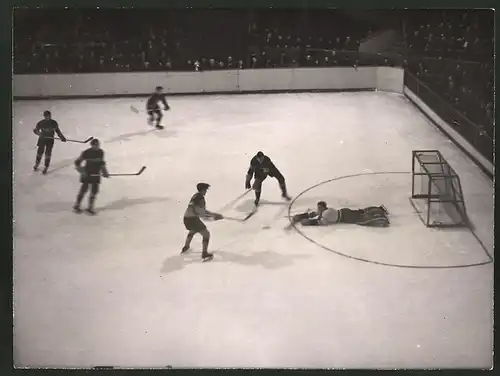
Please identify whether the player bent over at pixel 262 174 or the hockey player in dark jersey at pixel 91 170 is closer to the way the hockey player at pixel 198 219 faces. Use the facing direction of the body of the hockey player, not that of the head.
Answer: the player bent over

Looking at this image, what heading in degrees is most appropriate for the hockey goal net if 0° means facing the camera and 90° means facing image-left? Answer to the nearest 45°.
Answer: approximately 90°

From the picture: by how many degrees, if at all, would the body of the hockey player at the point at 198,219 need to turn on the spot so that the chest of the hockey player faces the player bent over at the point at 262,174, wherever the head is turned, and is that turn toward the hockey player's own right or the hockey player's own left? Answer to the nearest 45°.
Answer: approximately 45° to the hockey player's own left

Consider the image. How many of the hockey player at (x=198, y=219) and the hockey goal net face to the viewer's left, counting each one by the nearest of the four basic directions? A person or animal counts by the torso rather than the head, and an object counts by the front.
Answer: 1

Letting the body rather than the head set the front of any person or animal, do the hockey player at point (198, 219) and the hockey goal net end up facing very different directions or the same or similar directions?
very different directions

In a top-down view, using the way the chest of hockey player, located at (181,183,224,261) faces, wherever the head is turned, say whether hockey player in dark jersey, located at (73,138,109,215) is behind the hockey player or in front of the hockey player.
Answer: behind

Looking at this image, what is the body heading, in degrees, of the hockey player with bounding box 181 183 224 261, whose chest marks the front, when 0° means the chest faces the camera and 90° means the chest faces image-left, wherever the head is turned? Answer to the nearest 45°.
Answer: approximately 270°

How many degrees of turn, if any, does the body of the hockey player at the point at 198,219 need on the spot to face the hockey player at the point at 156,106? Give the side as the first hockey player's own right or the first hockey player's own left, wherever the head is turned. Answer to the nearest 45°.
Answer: approximately 90° to the first hockey player's own left
